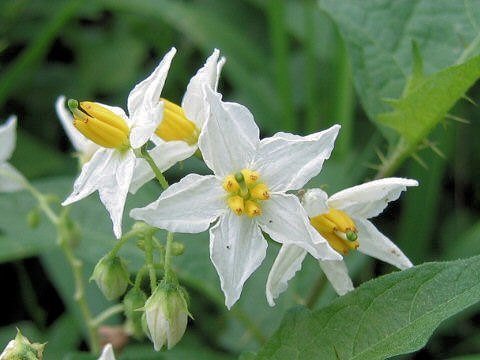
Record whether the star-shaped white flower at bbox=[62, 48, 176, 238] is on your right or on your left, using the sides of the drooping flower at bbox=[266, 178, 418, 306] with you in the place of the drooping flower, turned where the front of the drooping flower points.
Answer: on your right
